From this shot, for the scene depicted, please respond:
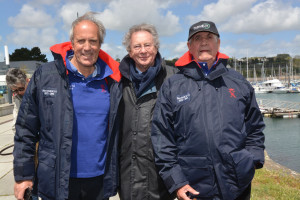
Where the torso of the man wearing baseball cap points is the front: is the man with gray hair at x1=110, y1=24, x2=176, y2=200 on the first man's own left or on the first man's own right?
on the first man's own right

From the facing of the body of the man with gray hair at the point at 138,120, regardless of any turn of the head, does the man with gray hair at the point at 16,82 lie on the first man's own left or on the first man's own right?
on the first man's own right

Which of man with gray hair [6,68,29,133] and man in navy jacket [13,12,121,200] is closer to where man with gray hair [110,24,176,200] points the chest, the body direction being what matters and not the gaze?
the man in navy jacket

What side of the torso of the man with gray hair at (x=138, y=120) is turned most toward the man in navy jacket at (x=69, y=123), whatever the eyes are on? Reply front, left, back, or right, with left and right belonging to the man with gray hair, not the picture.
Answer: right

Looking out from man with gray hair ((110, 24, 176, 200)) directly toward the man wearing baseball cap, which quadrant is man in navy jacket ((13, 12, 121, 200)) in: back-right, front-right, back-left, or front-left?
back-right

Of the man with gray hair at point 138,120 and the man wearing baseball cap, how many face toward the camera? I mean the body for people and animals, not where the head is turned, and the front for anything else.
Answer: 2

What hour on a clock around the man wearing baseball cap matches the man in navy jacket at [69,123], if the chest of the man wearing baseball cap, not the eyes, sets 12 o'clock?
The man in navy jacket is roughly at 3 o'clock from the man wearing baseball cap.

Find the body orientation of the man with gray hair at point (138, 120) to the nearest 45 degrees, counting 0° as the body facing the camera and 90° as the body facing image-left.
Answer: approximately 0°
